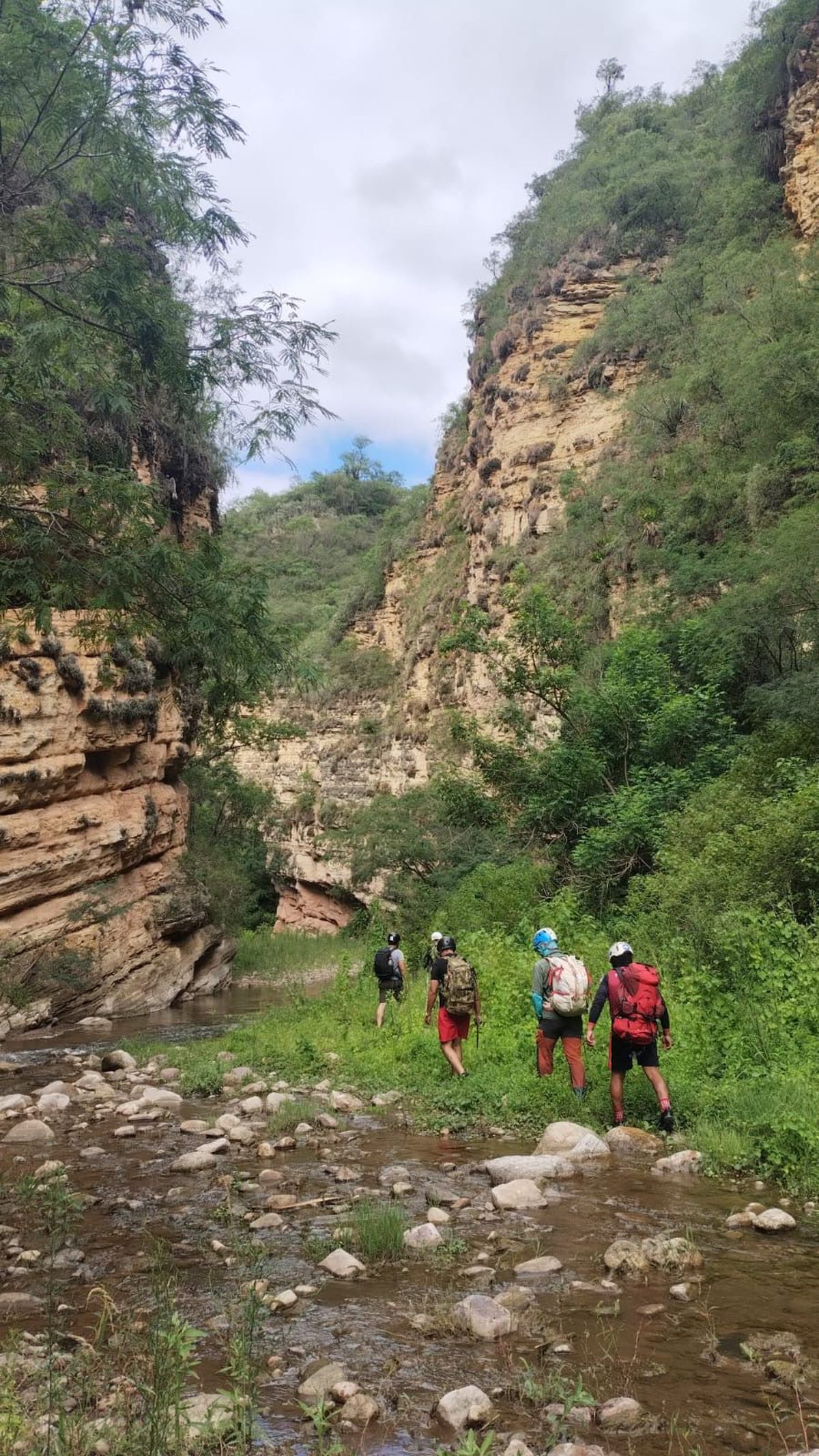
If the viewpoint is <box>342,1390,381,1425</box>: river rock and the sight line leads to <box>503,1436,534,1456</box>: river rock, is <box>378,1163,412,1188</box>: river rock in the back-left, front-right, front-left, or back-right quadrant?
back-left

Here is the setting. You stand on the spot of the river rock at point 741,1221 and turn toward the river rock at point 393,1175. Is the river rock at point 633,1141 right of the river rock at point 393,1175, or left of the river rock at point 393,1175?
right

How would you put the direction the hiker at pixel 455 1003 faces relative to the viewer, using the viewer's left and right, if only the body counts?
facing away from the viewer and to the left of the viewer

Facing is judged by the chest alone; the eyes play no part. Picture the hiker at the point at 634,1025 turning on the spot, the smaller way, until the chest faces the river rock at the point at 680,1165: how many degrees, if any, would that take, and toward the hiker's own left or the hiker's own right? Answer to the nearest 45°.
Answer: approximately 135° to the hiker's own left

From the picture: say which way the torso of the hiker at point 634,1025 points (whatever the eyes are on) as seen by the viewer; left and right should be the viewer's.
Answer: facing away from the viewer and to the left of the viewer

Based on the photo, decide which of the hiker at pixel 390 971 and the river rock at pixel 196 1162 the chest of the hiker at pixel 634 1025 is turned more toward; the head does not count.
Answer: the hiker

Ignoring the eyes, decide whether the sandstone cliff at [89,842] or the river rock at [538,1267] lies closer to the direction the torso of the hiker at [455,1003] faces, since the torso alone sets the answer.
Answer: the sandstone cliff

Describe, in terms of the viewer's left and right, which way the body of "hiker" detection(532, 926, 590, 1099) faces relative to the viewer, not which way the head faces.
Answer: facing away from the viewer and to the left of the viewer

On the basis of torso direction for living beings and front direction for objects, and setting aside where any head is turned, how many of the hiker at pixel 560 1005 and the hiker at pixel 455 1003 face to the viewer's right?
0

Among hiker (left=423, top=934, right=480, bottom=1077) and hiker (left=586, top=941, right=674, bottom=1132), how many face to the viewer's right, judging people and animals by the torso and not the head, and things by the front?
0

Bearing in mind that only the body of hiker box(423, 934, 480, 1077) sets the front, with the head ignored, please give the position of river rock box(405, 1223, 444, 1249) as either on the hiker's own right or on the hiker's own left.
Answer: on the hiker's own left

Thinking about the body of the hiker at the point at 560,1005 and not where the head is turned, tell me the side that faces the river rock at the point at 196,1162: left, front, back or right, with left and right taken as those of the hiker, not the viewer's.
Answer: left

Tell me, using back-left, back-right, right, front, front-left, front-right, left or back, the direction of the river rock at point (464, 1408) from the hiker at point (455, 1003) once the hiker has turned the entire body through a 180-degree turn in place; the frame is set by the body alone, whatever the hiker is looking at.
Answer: front-right

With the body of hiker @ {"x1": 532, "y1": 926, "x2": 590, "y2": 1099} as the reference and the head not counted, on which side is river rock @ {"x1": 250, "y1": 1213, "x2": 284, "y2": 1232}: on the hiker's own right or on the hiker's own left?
on the hiker's own left

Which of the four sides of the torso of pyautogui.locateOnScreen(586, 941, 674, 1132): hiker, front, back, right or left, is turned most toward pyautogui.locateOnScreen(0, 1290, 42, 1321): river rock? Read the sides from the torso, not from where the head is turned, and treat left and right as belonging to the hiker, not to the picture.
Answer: left

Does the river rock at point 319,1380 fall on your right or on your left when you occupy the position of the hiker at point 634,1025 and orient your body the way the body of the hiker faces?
on your left
